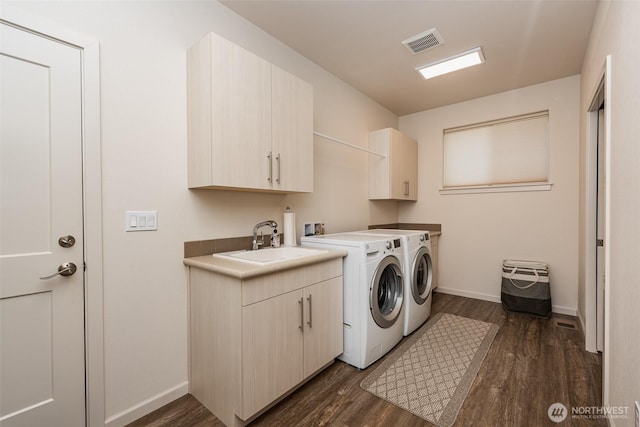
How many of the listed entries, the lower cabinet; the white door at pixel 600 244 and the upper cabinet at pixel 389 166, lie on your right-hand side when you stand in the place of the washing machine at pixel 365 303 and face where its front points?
1

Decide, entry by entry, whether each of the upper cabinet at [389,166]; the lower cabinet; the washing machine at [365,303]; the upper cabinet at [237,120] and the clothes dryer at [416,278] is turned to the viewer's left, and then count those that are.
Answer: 0

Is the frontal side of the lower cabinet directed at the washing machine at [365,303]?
no

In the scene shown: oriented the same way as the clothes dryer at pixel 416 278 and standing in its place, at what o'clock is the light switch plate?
The light switch plate is roughly at 3 o'clock from the clothes dryer.

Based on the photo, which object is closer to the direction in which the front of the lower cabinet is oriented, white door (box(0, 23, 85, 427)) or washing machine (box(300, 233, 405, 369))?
the washing machine

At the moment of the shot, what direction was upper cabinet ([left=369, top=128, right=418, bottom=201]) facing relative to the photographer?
facing the viewer and to the right of the viewer

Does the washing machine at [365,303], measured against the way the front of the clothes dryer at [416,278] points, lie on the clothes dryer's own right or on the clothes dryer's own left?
on the clothes dryer's own right

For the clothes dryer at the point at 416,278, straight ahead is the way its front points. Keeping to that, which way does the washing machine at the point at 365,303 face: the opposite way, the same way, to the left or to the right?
the same way

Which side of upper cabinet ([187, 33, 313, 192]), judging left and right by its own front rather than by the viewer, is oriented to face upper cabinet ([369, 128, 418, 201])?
left

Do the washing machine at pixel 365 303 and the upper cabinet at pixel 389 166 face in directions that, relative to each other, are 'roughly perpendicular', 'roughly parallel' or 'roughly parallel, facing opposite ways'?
roughly parallel

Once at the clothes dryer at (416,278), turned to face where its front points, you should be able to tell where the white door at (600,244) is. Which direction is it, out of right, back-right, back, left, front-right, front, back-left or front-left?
front-left
